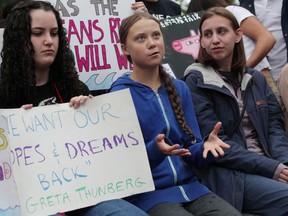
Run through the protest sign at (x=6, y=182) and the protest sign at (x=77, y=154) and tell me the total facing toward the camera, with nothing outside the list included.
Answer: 2

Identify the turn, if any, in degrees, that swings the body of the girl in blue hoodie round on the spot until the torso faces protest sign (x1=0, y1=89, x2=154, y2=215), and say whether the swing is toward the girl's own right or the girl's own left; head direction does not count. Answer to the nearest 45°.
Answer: approximately 90° to the girl's own right

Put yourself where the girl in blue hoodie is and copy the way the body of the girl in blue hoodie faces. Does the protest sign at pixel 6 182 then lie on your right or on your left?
on your right

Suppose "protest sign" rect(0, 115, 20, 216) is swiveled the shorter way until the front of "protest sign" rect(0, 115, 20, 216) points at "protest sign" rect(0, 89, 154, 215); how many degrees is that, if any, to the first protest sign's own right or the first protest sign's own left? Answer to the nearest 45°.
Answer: approximately 90° to the first protest sign's own left

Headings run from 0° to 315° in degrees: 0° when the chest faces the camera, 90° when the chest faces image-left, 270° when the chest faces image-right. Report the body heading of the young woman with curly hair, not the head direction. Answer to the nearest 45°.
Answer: approximately 315°

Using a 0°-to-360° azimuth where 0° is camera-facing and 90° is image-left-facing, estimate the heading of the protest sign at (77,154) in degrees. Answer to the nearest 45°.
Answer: approximately 0°

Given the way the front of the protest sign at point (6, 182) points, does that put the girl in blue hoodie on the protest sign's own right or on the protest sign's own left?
on the protest sign's own left
